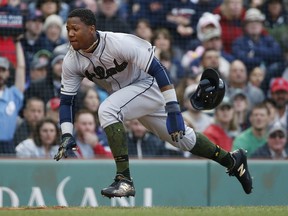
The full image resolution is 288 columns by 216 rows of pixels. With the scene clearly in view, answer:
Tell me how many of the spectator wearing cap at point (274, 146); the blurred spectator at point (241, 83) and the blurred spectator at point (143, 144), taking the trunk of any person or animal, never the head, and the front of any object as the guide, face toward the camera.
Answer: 3

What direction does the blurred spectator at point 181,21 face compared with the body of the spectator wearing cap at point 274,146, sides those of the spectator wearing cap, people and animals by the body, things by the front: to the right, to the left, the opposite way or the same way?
the same way

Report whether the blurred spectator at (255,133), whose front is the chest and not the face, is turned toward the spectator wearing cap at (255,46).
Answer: no

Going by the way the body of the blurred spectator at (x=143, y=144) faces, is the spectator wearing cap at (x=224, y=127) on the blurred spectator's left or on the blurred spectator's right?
on the blurred spectator's left

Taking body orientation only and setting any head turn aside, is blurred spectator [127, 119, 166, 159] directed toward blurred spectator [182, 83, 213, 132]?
no

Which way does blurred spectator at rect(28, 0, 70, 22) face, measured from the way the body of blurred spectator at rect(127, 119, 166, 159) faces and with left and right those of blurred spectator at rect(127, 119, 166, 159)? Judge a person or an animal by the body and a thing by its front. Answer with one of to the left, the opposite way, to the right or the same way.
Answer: the same way

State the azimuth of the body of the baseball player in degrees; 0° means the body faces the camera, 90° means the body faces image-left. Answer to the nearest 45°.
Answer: approximately 45°

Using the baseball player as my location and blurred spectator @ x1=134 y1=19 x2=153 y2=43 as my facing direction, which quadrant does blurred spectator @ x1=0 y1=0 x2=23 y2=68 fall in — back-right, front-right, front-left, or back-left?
front-left

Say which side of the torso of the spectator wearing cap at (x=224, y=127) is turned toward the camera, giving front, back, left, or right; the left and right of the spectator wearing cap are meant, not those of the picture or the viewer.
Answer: front

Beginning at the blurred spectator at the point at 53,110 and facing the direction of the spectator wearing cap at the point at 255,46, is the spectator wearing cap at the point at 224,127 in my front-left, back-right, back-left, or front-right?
front-right

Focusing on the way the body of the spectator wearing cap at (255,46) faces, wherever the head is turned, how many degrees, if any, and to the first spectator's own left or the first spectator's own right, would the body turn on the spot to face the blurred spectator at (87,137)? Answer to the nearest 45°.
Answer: approximately 45° to the first spectator's own right

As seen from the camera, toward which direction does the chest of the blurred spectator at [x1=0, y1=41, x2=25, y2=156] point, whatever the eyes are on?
toward the camera

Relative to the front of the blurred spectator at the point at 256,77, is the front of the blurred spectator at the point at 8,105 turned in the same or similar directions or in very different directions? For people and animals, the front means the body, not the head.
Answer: same or similar directions

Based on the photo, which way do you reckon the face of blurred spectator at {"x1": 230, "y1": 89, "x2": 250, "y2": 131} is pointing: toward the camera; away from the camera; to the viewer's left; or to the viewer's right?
toward the camera

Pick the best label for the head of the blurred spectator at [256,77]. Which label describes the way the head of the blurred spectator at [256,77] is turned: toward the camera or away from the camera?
toward the camera

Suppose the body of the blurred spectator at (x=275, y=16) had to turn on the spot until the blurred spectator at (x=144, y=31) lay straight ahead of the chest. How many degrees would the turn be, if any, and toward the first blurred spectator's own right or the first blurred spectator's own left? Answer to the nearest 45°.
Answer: approximately 45° to the first blurred spectator's own right

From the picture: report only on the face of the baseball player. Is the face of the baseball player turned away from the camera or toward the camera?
toward the camera

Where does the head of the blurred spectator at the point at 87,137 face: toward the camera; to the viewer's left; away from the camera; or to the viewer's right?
toward the camera

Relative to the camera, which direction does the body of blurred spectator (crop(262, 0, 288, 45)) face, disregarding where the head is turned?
toward the camera

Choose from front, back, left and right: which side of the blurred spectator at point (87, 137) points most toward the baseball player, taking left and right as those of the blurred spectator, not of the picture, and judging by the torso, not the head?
front
